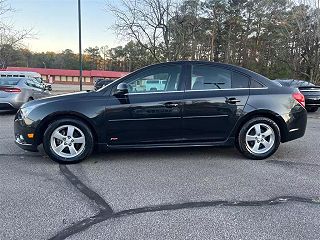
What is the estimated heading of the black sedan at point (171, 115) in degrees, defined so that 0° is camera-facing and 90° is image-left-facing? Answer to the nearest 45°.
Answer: approximately 90°

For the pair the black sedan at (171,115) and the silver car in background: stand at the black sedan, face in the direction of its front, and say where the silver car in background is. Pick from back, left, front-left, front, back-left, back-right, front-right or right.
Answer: front-right

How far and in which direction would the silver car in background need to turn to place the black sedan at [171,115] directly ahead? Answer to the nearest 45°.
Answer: approximately 135° to its right

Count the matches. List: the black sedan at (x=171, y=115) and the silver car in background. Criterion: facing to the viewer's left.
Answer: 1

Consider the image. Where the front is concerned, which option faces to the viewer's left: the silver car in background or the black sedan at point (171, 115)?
the black sedan

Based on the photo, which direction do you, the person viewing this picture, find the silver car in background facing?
facing away from the viewer and to the right of the viewer
